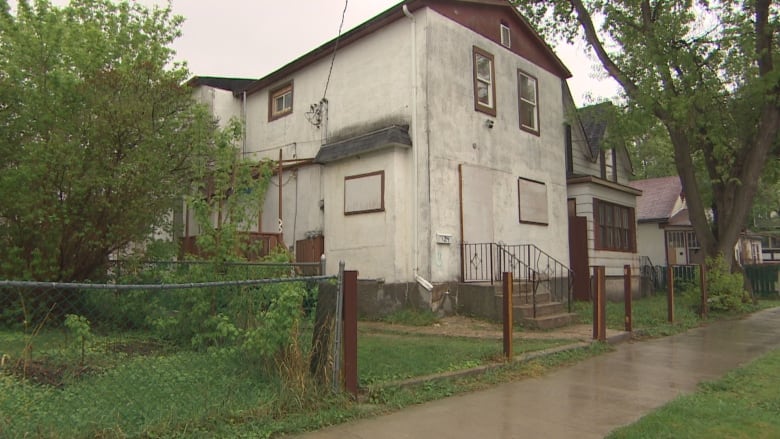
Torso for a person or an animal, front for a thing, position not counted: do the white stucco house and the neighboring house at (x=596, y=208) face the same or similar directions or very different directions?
same or similar directions

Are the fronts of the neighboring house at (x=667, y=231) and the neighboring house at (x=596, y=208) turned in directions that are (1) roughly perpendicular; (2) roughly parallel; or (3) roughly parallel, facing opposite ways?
roughly parallel

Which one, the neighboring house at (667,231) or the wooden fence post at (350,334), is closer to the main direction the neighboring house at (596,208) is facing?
the wooden fence post

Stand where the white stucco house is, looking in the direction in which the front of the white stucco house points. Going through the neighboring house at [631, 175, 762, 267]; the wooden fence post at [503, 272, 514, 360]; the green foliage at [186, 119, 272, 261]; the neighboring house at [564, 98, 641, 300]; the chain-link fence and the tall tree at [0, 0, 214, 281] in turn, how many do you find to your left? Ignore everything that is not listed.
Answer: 2

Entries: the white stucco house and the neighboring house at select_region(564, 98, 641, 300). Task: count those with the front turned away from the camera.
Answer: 0

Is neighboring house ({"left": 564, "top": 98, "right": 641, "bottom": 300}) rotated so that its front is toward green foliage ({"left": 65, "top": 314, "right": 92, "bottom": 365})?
no

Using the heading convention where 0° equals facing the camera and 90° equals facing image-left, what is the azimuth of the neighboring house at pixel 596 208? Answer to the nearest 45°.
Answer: approximately 315°

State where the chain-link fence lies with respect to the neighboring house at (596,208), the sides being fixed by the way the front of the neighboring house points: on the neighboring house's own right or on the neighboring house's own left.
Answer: on the neighboring house's own right

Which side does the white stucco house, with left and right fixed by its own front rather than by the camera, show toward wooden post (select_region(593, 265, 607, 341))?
front

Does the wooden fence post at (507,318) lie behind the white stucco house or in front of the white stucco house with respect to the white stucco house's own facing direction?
in front

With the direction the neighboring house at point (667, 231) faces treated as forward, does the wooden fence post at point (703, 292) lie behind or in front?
in front

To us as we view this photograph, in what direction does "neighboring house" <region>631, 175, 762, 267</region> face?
facing the viewer and to the right of the viewer

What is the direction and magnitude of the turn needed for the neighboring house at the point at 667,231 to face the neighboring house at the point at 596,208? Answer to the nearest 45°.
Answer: approximately 45° to its right

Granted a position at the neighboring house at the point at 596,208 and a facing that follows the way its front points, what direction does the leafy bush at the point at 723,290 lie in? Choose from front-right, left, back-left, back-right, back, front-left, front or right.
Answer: front

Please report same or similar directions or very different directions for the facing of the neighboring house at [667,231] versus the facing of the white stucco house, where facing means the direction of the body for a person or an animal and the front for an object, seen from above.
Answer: same or similar directions
